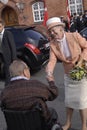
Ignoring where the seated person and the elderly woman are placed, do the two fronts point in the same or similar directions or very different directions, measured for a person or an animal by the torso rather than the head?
very different directions

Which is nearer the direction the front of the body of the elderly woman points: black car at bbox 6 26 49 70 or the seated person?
the seated person

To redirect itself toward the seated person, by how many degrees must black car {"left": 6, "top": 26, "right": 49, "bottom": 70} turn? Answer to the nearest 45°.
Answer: approximately 135° to its left

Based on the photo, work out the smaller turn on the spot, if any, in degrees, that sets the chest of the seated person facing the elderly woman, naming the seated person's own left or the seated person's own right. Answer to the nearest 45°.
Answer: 0° — they already face them

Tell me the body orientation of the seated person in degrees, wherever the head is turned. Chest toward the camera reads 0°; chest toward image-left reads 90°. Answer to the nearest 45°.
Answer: approximately 225°

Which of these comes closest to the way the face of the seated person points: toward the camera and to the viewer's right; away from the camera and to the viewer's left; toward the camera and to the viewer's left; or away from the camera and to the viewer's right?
away from the camera and to the viewer's right

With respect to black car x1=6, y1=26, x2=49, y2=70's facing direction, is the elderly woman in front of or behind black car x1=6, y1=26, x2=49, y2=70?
behind

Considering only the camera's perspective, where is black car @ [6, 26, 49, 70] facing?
facing away from the viewer and to the left of the viewer

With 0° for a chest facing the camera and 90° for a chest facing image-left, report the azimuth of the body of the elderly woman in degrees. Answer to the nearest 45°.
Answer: approximately 45°
